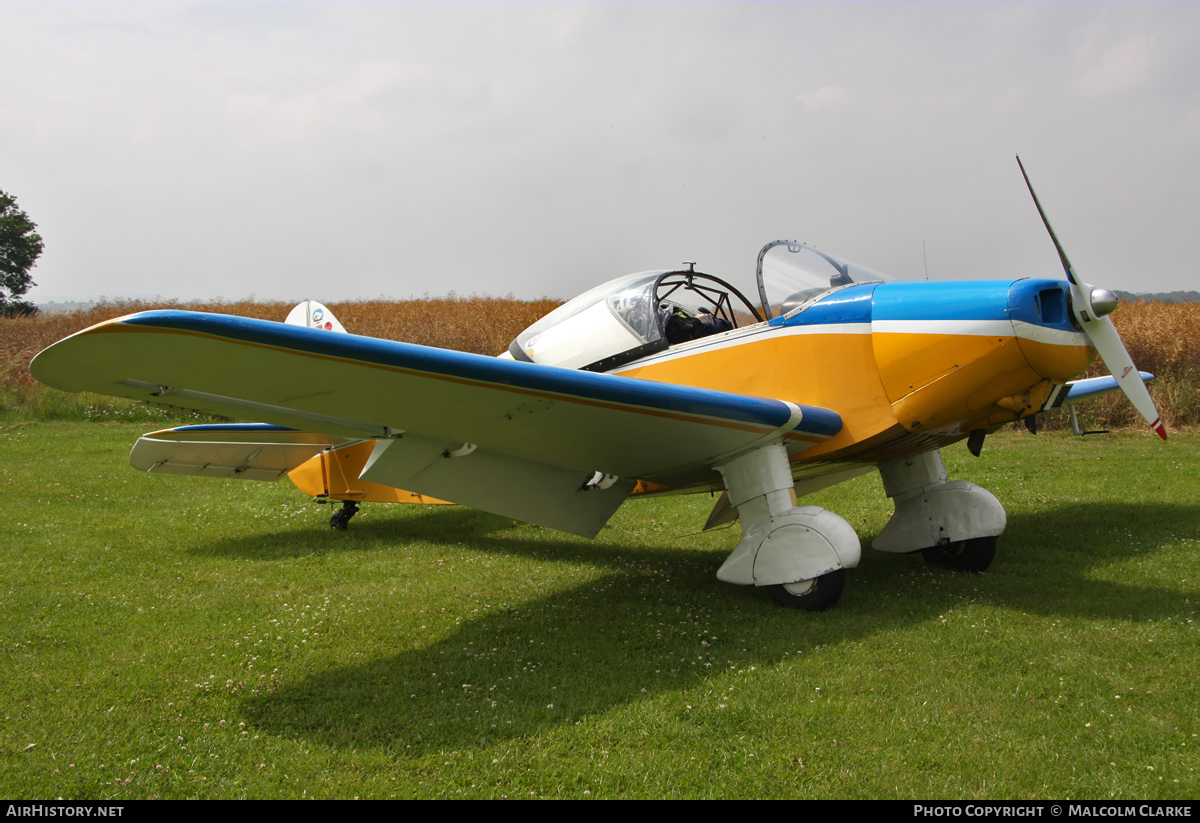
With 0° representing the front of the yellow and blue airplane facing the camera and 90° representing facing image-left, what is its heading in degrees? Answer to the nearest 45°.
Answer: approximately 315°

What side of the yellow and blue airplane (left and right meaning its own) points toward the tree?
back
